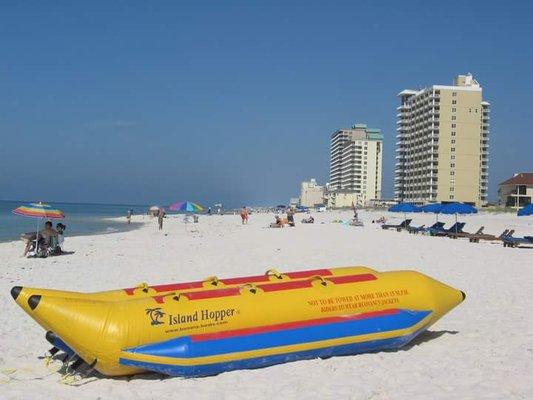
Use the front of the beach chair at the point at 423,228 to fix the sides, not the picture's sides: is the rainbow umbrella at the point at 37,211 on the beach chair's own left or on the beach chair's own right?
on the beach chair's own left

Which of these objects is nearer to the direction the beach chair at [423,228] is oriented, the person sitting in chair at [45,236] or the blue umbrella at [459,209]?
the person sitting in chair

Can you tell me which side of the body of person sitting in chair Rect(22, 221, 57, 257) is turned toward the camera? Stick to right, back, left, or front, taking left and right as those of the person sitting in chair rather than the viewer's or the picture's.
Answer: left

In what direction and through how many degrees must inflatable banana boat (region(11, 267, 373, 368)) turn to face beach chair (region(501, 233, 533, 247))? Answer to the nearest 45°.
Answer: approximately 135° to its right

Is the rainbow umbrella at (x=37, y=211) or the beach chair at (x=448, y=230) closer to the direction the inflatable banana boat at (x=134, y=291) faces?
the rainbow umbrella

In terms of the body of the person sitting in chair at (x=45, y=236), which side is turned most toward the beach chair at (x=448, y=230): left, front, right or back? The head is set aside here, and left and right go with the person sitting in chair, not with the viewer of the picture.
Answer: back

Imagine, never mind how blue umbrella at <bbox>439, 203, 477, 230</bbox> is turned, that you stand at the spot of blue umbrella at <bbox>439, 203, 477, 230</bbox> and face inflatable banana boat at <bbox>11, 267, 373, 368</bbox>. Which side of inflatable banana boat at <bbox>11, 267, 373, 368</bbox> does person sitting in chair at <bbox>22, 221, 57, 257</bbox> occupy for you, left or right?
right

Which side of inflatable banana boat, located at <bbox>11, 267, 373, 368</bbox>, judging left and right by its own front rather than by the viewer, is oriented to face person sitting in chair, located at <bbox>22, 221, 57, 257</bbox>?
right

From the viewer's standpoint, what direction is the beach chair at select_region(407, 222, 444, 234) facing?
to the viewer's left

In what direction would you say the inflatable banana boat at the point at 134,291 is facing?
to the viewer's left

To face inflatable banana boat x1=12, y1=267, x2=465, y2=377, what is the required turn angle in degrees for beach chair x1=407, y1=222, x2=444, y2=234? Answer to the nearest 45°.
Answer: approximately 90° to its left
